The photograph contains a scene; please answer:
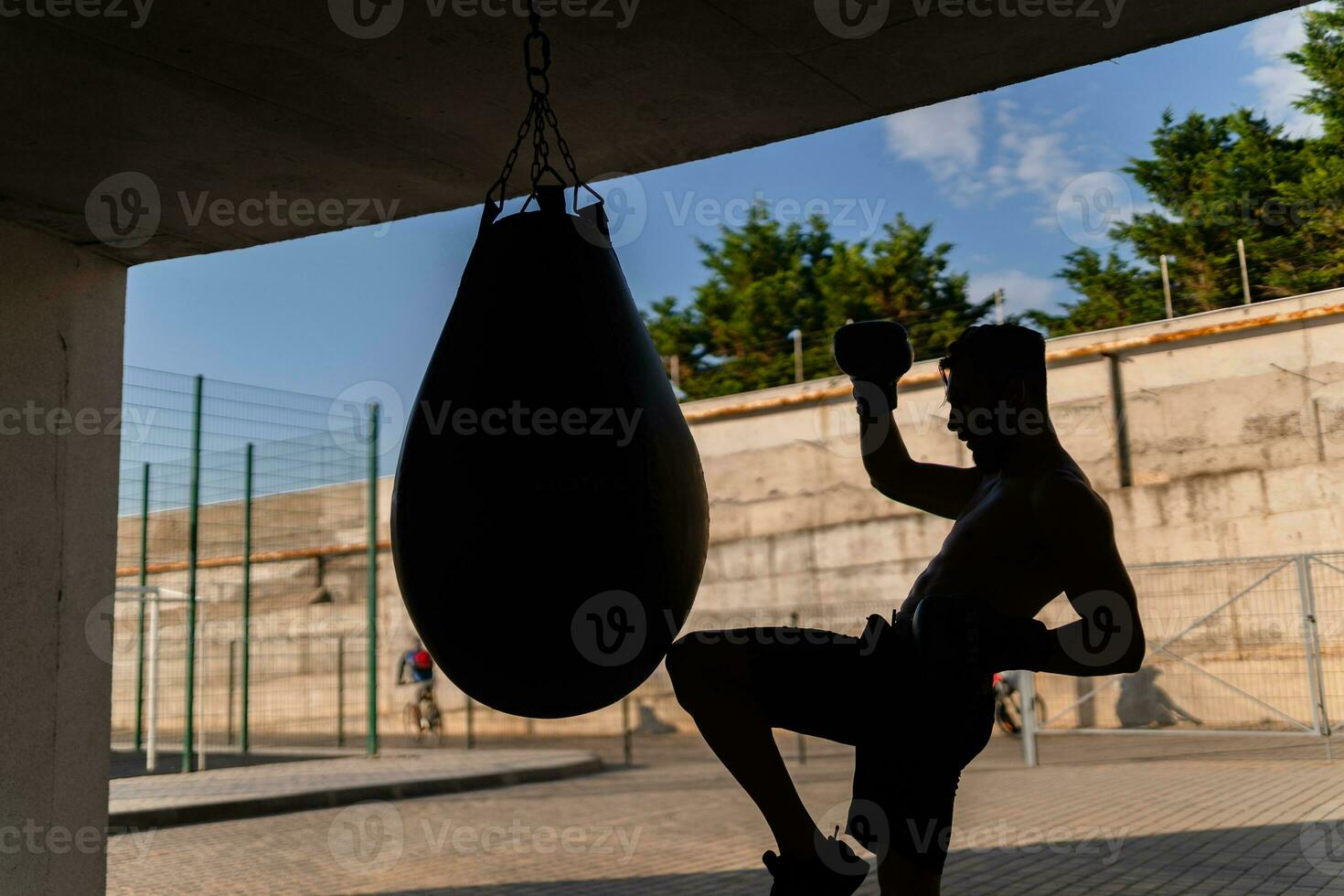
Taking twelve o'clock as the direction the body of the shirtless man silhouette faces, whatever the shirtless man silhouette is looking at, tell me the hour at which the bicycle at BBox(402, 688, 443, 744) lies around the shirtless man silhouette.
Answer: The bicycle is roughly at 2 o'clock from the shirtless man silhouette.

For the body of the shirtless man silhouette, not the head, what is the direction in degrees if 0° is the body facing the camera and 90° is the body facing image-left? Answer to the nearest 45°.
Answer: approximately 90°

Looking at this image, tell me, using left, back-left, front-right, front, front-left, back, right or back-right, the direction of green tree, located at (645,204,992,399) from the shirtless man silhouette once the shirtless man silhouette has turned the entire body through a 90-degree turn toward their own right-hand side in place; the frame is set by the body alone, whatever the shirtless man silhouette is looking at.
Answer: front

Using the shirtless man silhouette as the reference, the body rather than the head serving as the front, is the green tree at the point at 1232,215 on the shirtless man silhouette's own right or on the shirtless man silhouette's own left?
on the shirtless man silhouette's own right

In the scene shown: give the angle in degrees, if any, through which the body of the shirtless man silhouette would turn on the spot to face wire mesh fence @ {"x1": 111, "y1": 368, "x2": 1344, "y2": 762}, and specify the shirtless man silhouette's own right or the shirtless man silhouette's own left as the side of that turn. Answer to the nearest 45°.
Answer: approximately 45° to the shirtless man silhouette's own right

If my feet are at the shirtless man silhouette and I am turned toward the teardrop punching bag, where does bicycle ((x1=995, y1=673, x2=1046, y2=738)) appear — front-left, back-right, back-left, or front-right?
back-right

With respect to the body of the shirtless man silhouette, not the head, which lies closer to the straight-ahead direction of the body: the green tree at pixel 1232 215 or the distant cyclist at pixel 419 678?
the distant cyclist

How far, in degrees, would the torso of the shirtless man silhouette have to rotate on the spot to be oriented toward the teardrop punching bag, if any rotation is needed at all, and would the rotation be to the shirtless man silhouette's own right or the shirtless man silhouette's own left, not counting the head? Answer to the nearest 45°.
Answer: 0° — they already face it

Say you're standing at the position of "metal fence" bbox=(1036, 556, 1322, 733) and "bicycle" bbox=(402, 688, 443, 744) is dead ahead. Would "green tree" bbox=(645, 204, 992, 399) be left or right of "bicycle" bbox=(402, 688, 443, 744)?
right

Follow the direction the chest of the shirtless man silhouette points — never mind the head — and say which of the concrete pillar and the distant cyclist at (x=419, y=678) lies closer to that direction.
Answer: the concrete pillar

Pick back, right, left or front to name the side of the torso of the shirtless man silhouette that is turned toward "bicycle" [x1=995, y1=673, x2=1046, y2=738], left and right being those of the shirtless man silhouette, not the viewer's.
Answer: right

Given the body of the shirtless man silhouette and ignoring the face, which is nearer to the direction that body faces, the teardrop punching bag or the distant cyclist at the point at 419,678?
the teardrop punching bag
